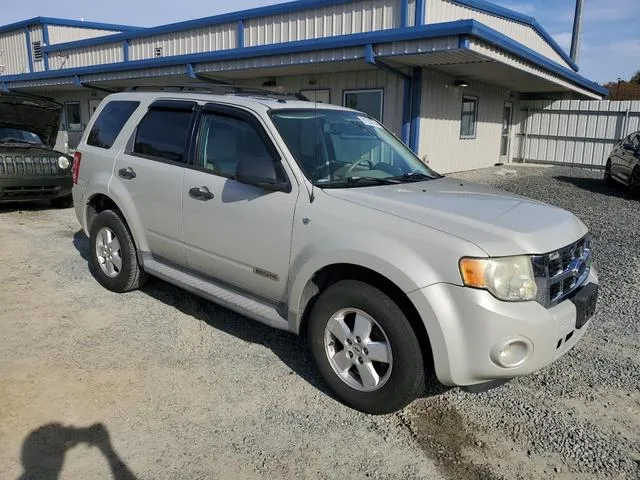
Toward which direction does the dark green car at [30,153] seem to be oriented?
toward the camera

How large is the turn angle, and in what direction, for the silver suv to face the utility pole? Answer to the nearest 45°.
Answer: approximately 90° to its left

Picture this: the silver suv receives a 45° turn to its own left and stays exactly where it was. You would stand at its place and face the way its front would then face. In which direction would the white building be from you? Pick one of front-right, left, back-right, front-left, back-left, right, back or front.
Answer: left

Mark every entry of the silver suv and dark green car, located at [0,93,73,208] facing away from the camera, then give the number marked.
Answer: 0

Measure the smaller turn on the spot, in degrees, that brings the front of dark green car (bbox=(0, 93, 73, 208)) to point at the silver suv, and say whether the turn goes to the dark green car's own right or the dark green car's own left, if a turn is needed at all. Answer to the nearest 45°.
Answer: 0° — it already faces it

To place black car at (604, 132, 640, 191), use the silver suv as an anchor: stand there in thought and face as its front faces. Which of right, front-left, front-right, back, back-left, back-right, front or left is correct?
left

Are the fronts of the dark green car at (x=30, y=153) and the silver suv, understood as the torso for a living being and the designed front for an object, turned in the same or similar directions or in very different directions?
same or similar directions

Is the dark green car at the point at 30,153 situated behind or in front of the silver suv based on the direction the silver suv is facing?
behind

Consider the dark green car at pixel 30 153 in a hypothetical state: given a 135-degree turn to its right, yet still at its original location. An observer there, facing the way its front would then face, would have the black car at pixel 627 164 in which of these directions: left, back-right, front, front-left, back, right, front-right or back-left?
back-right

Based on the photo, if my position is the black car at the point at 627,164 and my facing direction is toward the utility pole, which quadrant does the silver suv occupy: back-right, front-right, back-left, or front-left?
back-left

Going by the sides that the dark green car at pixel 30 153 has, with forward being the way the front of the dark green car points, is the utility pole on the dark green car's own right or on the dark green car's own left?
on the dark green car's own left

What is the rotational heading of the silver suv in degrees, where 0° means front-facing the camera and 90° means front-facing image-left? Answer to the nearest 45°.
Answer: approximately 315°
